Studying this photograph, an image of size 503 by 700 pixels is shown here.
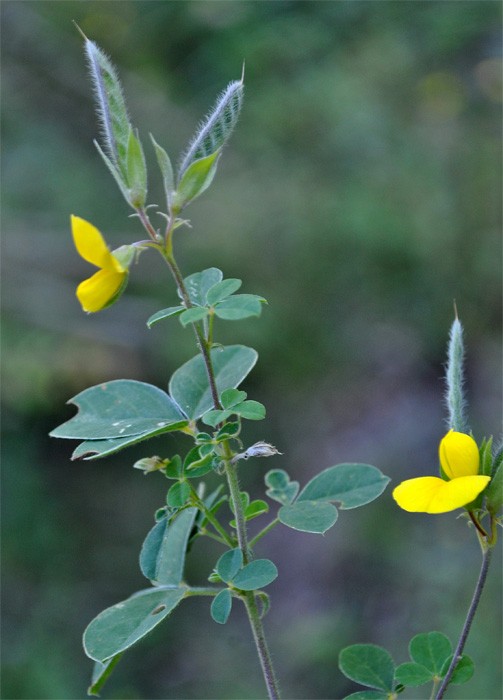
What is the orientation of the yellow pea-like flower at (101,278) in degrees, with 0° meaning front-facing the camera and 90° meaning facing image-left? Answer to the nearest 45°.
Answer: approximately 90°
